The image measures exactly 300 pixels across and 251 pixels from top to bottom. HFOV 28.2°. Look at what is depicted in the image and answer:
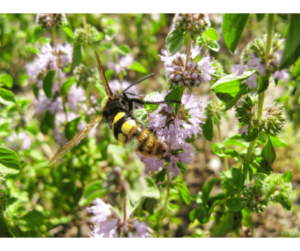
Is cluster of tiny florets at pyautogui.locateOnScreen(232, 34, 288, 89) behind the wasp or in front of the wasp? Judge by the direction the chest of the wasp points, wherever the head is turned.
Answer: behind

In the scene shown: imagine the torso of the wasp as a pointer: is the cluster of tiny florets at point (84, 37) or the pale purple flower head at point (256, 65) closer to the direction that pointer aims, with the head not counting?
the cluster of tiny florets

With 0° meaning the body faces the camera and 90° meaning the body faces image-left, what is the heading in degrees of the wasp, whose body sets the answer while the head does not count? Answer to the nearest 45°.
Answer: approximately 135°

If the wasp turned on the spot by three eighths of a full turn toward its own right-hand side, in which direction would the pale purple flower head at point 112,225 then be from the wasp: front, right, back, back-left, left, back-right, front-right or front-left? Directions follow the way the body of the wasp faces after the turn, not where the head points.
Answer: right

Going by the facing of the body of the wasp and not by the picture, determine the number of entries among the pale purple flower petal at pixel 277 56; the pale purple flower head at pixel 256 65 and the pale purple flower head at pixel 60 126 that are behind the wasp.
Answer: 2

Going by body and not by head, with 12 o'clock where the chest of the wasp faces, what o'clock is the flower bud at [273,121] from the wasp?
The flower bud is roughly at 5 o'clock from the wasp.
